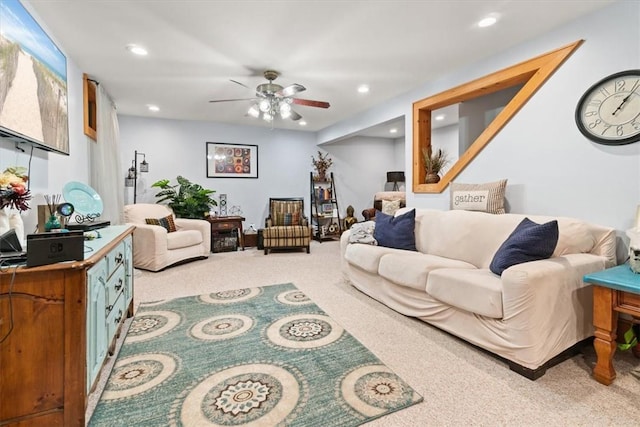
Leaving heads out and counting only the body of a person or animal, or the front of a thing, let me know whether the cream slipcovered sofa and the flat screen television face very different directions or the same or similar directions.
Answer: very different directions

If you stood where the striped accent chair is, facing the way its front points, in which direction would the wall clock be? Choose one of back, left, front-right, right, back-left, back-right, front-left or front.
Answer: front-left

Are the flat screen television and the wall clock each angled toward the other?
yes

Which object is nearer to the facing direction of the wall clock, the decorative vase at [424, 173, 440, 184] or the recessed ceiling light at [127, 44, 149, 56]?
the recessed ceiling light

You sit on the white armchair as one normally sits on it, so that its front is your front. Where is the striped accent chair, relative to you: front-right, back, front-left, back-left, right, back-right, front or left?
front-left

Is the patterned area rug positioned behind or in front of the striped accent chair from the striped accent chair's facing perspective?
in front

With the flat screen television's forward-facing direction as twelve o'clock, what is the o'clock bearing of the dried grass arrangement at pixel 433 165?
The dried grass arrangement is roughly at 11 o'clock from the flat screen television.

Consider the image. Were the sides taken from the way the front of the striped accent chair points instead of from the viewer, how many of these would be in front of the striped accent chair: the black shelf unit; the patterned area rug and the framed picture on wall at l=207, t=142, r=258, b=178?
1

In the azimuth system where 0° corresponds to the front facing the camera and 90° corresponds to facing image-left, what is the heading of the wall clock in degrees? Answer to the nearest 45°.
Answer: approximately 45°

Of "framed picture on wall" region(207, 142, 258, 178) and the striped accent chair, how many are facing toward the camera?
2

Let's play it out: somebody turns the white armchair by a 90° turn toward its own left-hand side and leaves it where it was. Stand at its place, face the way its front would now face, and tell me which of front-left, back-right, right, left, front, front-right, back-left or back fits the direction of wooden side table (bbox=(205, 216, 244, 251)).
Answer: front

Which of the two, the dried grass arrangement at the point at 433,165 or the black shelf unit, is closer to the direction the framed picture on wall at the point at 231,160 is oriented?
the dried grass arrangement
